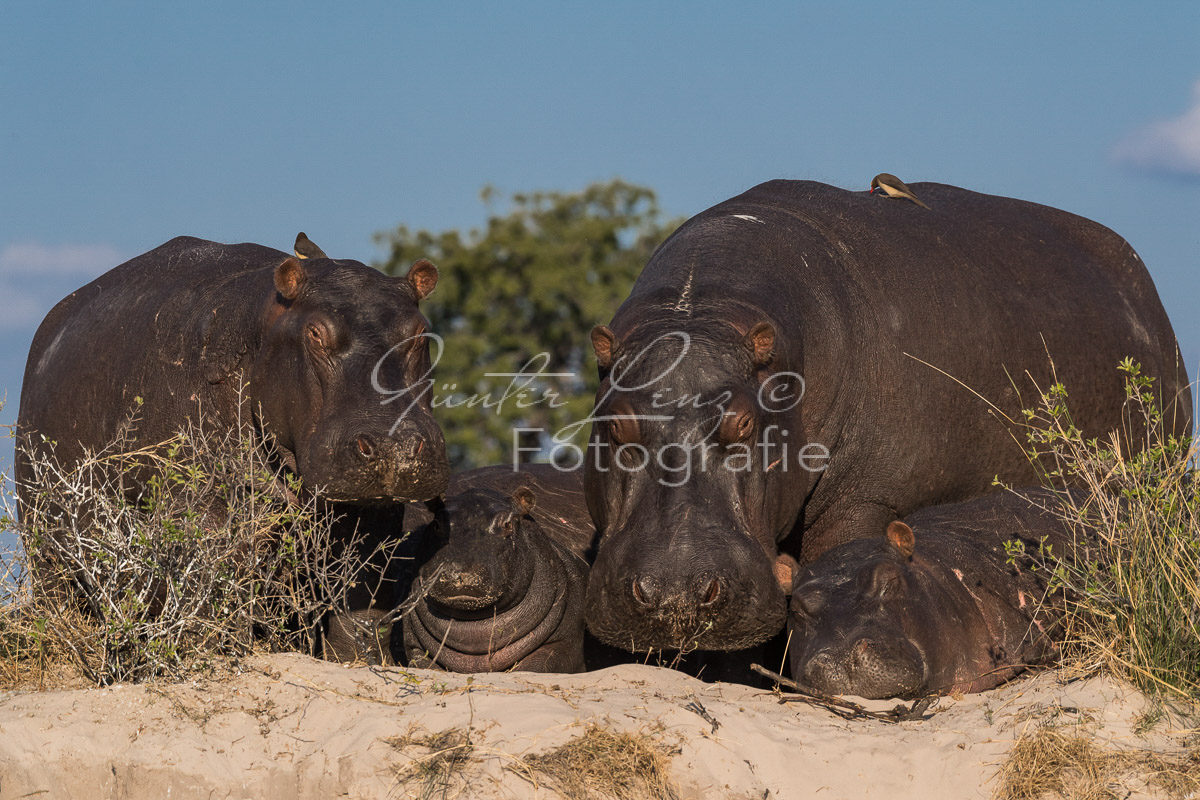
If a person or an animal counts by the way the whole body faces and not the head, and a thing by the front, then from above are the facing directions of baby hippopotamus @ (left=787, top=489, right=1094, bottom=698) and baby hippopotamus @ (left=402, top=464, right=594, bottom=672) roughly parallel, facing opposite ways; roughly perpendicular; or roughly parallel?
roughly parallel

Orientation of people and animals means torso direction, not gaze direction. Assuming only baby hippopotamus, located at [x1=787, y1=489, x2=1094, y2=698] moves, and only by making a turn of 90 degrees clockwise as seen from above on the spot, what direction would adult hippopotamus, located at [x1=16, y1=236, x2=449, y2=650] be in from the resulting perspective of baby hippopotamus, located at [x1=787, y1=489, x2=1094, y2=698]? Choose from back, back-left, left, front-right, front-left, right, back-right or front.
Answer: front-left

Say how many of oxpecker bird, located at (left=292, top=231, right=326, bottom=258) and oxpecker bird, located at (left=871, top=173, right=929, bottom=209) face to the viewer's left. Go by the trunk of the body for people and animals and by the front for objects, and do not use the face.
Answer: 2

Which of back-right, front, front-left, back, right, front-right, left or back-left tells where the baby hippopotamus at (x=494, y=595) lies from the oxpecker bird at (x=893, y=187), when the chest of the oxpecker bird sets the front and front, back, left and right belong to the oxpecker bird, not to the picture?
front-left

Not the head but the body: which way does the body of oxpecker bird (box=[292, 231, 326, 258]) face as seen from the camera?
to the viewer's left

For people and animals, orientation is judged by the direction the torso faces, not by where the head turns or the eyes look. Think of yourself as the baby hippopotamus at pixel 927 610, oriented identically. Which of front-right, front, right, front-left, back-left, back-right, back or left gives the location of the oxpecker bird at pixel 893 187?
back-right

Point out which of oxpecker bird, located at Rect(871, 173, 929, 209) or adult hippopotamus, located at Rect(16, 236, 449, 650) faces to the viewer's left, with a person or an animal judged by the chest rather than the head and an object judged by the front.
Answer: the oxpecker bird

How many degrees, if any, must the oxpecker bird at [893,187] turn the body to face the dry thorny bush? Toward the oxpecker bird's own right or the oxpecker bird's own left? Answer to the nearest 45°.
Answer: approximately 45° to the oxpecker bird's own left

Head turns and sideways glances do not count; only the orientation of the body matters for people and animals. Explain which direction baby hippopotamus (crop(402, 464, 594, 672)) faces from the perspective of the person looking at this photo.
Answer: facing the viewer and to the left of the viewer

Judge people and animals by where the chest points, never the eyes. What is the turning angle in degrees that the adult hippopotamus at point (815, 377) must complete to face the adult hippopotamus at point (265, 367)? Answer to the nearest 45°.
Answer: approximately 45° to its right

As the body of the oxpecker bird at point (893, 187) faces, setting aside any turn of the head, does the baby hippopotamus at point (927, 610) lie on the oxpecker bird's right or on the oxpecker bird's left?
on the oxpecker bird's left

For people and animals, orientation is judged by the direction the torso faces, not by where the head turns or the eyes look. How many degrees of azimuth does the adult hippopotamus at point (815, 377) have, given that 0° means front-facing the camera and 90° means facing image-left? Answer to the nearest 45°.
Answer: approximately 45°

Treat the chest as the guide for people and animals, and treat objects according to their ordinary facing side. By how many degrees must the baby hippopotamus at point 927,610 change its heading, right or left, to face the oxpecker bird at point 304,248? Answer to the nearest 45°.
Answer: approximately 45° to its right

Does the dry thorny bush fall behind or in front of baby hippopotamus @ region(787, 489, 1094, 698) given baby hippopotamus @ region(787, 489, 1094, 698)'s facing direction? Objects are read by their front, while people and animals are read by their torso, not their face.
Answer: in front

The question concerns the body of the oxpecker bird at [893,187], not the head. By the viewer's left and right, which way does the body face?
facing to the left of the viewer
